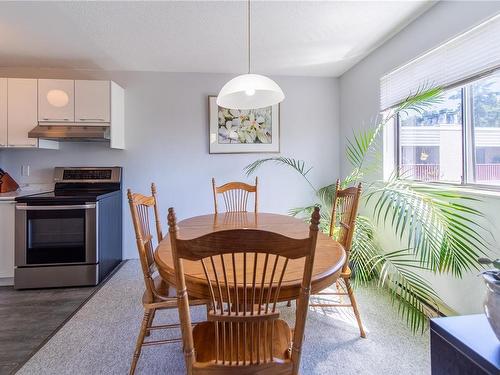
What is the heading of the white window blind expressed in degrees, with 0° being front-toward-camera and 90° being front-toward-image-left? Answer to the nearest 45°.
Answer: approximately 45°

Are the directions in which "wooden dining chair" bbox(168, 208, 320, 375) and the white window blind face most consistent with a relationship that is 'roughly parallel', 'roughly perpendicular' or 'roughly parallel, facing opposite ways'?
roughly perpendicular

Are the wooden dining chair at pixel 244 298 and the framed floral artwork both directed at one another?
yes

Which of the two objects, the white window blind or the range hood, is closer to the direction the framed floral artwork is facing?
the white window blind

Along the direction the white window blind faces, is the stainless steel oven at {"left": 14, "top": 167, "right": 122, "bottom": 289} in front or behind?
in front

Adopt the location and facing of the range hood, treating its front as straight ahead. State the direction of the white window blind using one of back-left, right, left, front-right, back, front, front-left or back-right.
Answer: left

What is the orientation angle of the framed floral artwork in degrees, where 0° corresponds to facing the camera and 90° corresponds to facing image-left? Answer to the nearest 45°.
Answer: approximately 0°

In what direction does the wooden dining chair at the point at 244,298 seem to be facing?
away from the camera

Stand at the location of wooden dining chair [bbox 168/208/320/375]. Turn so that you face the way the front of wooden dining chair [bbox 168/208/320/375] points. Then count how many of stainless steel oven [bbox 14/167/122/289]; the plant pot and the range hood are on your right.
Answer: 1

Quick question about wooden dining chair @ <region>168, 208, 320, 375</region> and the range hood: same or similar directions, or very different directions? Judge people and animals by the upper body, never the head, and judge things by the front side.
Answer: very different directions

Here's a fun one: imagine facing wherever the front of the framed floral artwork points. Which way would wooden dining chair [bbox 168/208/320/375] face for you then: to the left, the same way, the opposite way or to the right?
the opposite way

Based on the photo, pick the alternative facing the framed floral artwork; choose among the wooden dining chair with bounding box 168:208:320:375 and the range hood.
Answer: the wooden dining chair

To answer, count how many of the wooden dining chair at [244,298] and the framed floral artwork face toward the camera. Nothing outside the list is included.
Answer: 1
